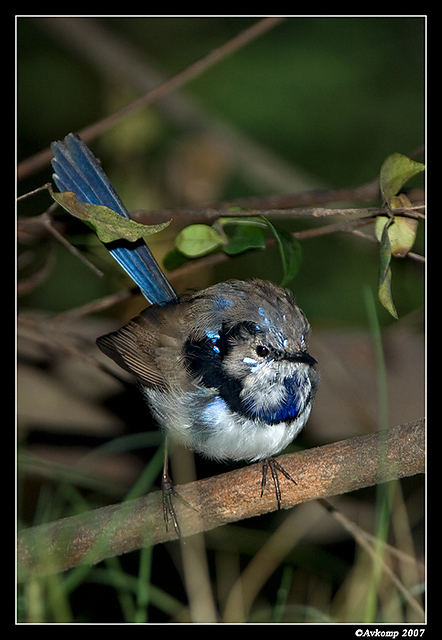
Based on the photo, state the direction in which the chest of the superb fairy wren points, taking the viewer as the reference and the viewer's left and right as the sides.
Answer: facing the viewer and to the right of the viewer

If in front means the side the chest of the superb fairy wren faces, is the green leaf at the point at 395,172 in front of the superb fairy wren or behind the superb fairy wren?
in front
